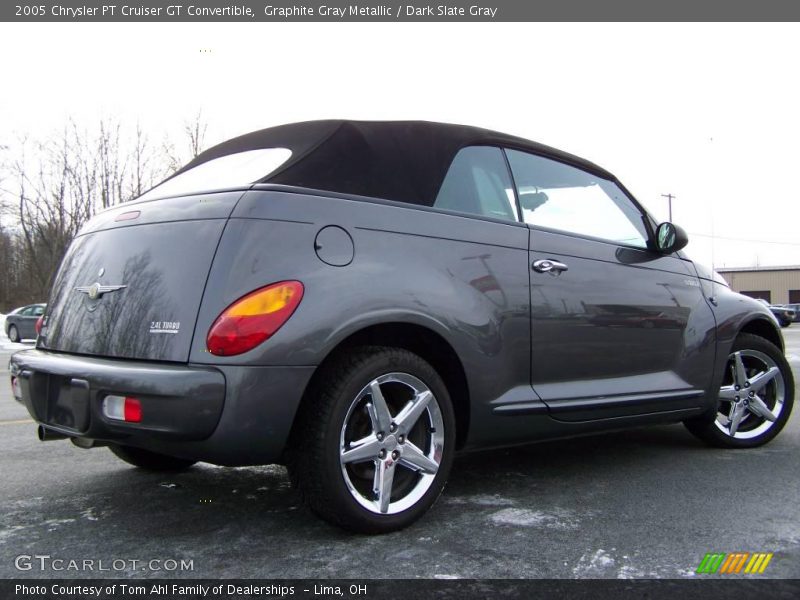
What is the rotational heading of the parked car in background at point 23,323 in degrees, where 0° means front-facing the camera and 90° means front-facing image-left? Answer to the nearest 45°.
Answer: approximately 45°

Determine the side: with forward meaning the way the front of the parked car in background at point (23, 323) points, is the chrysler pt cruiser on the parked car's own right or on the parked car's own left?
on the parked car's own left

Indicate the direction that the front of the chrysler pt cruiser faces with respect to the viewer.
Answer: facing away from the viewer and to the right of the viewer

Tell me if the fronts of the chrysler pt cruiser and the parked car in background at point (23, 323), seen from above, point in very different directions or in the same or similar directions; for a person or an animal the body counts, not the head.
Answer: very different directions

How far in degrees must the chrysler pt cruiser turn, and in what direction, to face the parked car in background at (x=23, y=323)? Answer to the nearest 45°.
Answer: approximately 90° to its left
